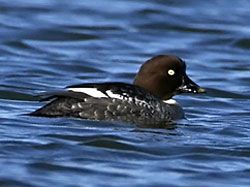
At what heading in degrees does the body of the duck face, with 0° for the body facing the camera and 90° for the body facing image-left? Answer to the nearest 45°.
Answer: approximately 270°
